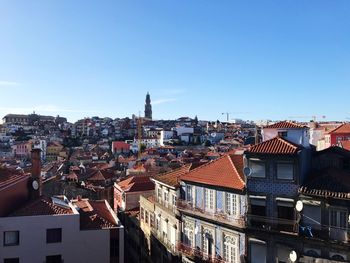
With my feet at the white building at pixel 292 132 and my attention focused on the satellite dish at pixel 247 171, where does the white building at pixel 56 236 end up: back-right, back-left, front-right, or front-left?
front-right

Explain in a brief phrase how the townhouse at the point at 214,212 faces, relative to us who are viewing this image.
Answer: facing the viewer and to the left of the viewer

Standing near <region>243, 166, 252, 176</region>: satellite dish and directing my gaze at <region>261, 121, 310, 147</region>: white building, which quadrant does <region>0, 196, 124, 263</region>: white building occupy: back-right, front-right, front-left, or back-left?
back-left

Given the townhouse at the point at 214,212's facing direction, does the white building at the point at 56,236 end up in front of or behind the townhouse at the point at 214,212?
in front
